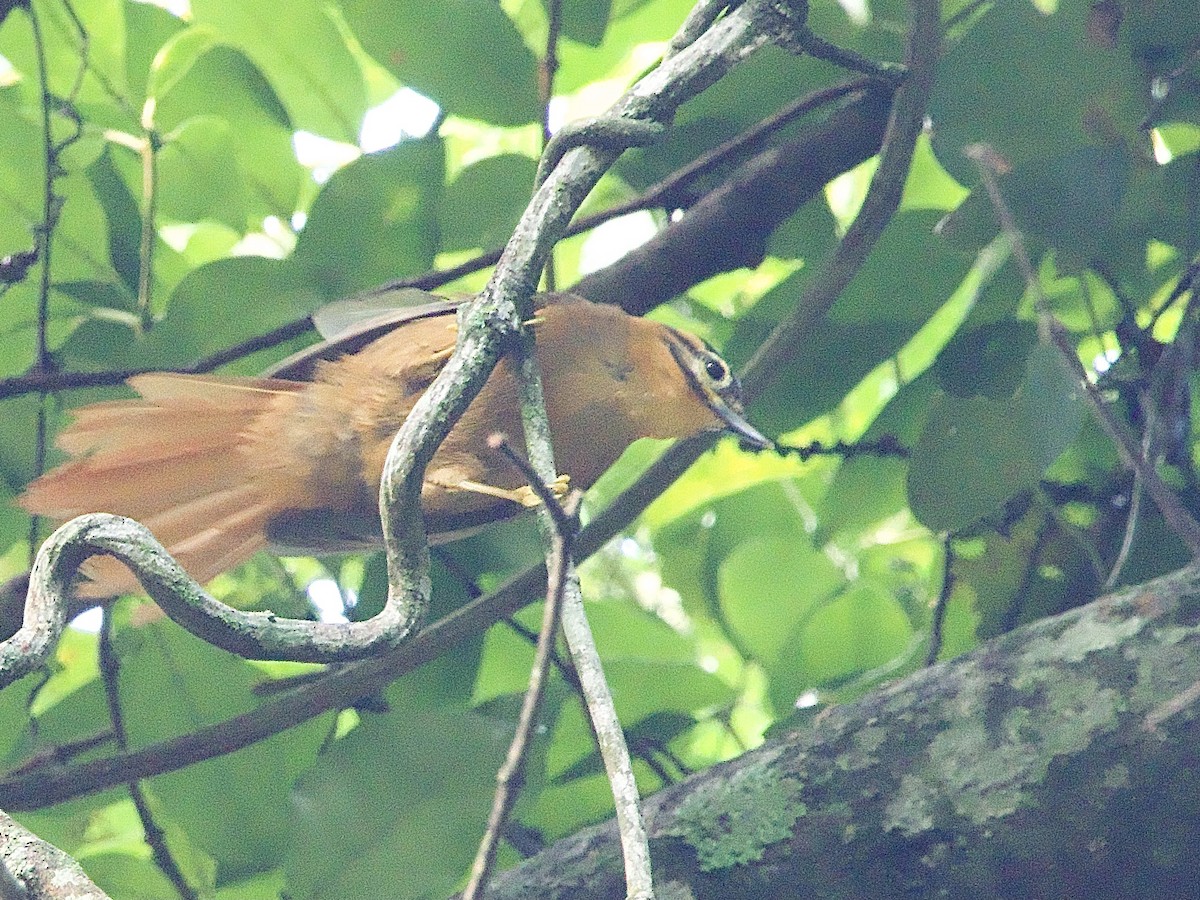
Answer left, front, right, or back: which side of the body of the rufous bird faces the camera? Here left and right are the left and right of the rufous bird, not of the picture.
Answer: right

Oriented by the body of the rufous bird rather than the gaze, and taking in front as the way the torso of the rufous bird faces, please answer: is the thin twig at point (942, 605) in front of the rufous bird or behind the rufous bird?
in front

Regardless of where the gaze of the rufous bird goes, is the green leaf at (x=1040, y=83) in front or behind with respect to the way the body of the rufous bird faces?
in front

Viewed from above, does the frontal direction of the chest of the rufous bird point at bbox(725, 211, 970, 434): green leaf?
yes
